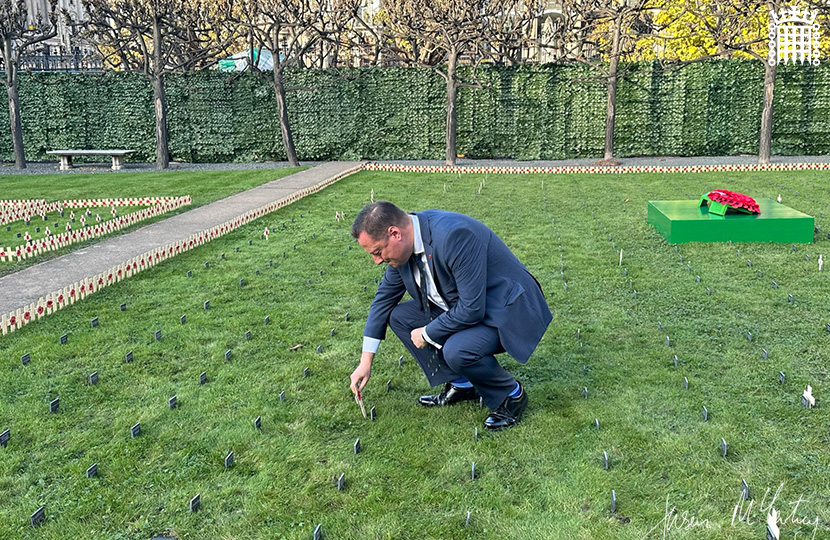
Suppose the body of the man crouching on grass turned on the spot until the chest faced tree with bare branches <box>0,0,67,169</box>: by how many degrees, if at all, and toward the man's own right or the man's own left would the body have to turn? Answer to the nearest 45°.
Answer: approximately 90° to the man's own right

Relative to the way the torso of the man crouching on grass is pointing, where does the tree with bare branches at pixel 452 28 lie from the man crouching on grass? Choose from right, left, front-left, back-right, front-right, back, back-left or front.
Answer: back-right

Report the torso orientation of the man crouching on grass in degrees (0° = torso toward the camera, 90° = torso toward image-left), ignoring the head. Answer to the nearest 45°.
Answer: approximately 45°

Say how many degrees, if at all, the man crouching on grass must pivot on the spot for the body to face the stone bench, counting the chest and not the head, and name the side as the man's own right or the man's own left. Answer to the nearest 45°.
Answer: approximately 90° to the man's own right

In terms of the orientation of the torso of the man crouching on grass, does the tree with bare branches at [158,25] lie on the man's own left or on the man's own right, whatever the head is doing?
on the man's own right

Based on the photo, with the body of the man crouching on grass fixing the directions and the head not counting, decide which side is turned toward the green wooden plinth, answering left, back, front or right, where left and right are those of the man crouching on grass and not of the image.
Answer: back
